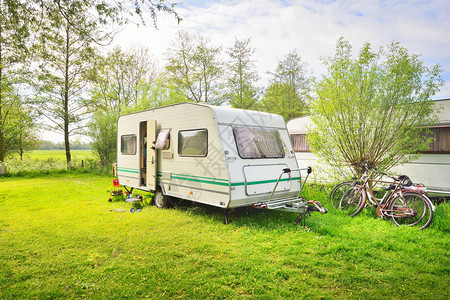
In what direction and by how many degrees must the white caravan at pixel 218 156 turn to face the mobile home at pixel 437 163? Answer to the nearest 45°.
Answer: approximately 45° to its left

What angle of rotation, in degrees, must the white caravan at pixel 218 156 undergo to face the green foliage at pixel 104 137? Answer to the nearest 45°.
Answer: approximately 180°

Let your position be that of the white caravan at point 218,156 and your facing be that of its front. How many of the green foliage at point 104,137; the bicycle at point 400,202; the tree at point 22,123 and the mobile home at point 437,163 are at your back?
2

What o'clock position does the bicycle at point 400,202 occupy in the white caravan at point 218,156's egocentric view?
The bicycle is roughly at 11 o'clock from the white caravan.

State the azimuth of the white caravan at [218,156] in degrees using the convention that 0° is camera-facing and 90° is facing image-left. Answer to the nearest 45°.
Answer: approximately 315°

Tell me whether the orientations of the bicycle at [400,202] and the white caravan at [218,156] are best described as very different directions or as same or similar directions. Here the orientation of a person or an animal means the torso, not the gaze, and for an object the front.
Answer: very different directions

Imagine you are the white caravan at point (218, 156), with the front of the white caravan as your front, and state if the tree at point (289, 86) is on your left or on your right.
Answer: on your left

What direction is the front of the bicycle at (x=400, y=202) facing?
to the viewer's left

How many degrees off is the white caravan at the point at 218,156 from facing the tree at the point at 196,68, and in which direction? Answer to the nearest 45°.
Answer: approximately 135° to its left
